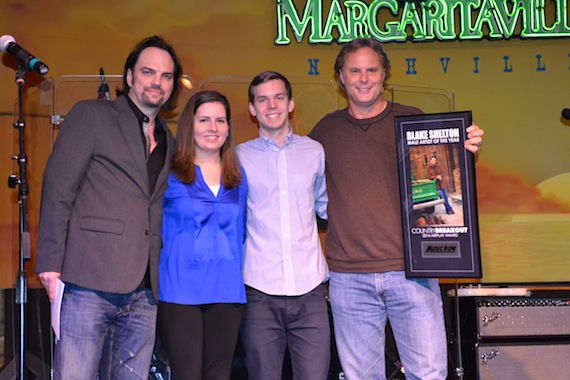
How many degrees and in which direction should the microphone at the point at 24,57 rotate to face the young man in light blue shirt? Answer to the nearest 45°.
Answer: approximately 135° to its left

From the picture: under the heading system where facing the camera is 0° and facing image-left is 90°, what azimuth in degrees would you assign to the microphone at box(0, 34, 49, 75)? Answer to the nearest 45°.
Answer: approximately 90°

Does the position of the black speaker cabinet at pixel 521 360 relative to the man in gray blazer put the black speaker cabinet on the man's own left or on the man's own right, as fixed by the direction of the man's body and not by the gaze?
on the man's own left

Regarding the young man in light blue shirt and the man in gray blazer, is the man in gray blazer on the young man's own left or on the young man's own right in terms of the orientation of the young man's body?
on the young man's own right

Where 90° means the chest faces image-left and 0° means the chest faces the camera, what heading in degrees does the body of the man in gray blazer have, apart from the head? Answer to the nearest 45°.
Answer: approximately 315°

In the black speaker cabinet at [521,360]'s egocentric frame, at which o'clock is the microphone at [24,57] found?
The microphone is roughly at 2 o'clock from the black speaker cabinet.

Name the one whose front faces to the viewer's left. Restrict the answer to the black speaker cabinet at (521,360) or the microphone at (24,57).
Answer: the microphone

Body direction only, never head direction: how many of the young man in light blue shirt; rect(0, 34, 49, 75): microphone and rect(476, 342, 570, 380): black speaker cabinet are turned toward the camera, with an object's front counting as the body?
2

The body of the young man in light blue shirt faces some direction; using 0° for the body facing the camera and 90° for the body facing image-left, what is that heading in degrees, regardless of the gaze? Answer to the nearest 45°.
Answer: approximately 0°

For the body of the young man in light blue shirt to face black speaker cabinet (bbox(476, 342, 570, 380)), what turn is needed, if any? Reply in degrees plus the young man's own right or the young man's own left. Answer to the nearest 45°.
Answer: approximately 135° to the young man's own left
